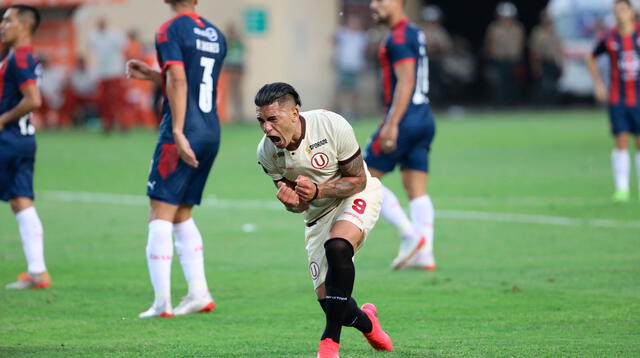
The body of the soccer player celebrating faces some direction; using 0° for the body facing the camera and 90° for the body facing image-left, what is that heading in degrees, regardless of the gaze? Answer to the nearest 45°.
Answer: approximately 45°

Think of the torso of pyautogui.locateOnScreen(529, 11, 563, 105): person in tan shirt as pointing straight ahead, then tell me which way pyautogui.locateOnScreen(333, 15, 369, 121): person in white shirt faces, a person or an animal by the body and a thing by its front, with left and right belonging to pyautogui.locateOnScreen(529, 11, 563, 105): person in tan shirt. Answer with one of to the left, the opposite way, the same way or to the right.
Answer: the same way

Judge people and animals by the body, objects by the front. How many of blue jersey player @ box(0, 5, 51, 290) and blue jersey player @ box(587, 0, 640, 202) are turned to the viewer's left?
1

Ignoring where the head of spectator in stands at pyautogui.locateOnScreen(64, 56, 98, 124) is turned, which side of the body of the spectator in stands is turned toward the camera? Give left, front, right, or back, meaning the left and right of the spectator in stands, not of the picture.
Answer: front

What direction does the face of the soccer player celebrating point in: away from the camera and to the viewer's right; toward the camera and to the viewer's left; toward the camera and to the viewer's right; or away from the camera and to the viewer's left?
toward the camera and to the viewer's left

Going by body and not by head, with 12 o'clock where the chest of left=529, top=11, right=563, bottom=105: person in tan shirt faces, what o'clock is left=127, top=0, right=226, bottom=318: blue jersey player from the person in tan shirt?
The blue jersey player is roughly at 12 o'clock from the person in tan shirt.

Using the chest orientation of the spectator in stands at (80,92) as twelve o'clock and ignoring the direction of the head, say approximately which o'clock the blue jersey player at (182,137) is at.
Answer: The blue jersey player is roughly at 12 o'clock from the spectator in stands.

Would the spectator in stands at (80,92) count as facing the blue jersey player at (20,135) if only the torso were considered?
yes

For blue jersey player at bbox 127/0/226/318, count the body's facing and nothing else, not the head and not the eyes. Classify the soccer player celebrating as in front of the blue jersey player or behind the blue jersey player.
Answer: behind

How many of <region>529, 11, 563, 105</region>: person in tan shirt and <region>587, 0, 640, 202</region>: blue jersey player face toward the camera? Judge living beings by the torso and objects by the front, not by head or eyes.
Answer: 2

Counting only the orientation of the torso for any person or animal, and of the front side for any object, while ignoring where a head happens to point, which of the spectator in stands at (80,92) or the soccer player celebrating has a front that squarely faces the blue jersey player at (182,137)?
the spectator in stands

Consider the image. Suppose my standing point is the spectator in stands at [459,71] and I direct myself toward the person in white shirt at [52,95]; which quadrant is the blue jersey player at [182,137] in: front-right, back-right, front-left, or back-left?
front-left

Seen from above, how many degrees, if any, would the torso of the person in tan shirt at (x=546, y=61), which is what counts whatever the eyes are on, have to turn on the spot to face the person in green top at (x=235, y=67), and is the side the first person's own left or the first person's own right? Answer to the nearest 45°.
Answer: approximately 45° to the first person's own right
